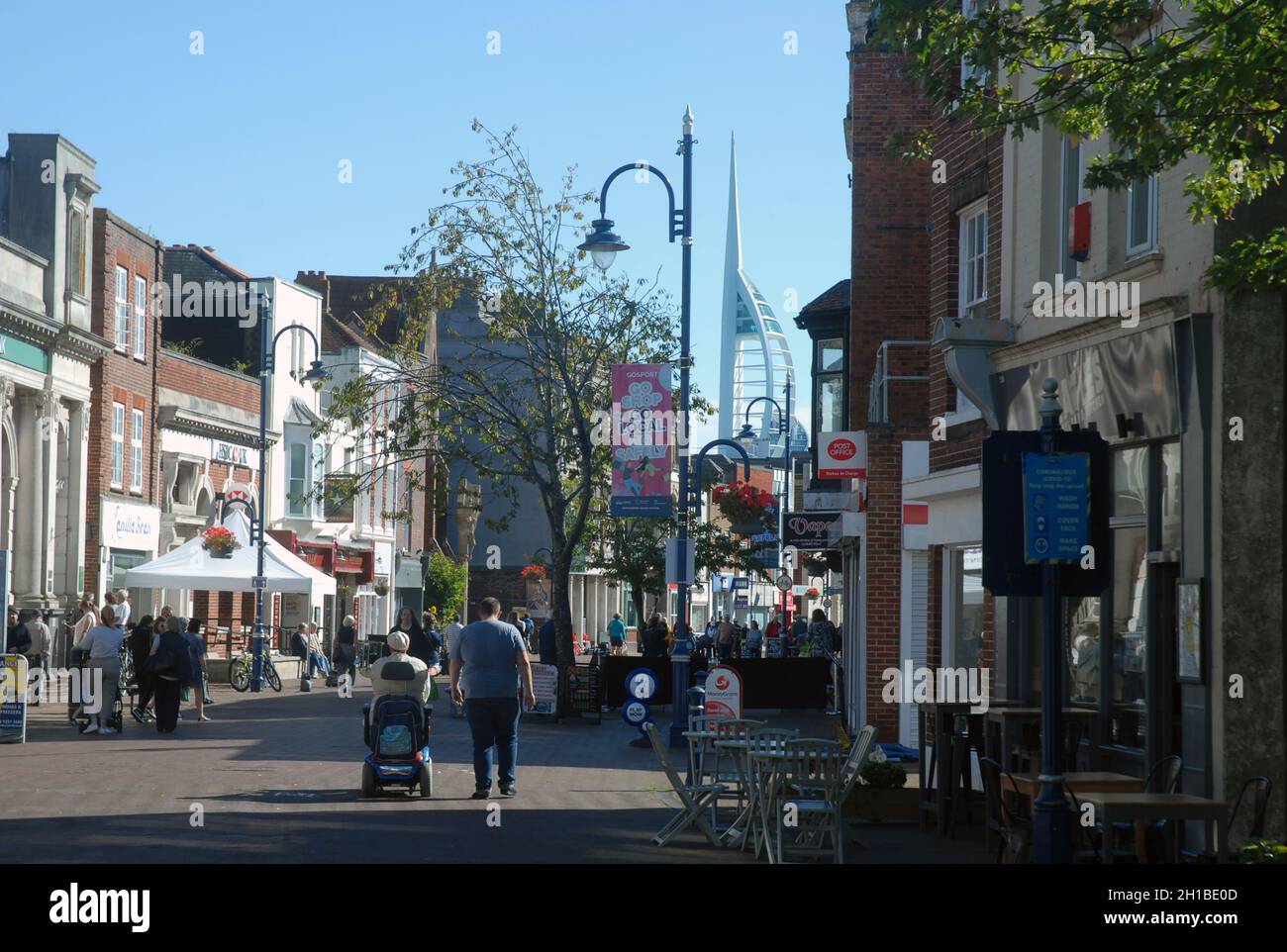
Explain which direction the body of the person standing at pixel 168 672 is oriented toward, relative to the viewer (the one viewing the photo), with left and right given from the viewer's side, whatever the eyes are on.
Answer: facing away from the viewer

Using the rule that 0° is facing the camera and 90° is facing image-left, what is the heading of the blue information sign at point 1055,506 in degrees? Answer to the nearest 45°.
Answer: approximately 0°

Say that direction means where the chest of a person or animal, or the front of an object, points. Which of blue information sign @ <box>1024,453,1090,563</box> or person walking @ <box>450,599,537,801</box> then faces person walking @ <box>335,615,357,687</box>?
person walking @ <box>450,599,537,801</box>

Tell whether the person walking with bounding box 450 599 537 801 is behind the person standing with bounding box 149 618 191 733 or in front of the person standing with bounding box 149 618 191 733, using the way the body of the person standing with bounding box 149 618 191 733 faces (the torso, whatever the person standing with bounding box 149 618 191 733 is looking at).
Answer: behind

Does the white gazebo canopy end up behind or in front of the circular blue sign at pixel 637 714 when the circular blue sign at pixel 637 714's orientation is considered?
behind

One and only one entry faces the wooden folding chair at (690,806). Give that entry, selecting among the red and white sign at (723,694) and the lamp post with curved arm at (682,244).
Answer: the red and white sign

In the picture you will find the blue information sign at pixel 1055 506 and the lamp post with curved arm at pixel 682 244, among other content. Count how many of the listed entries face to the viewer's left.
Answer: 1

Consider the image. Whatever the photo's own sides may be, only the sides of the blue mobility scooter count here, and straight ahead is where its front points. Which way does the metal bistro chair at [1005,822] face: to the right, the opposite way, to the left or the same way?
to the right

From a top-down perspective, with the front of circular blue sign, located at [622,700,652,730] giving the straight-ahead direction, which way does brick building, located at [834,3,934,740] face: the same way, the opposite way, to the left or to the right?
to the right
